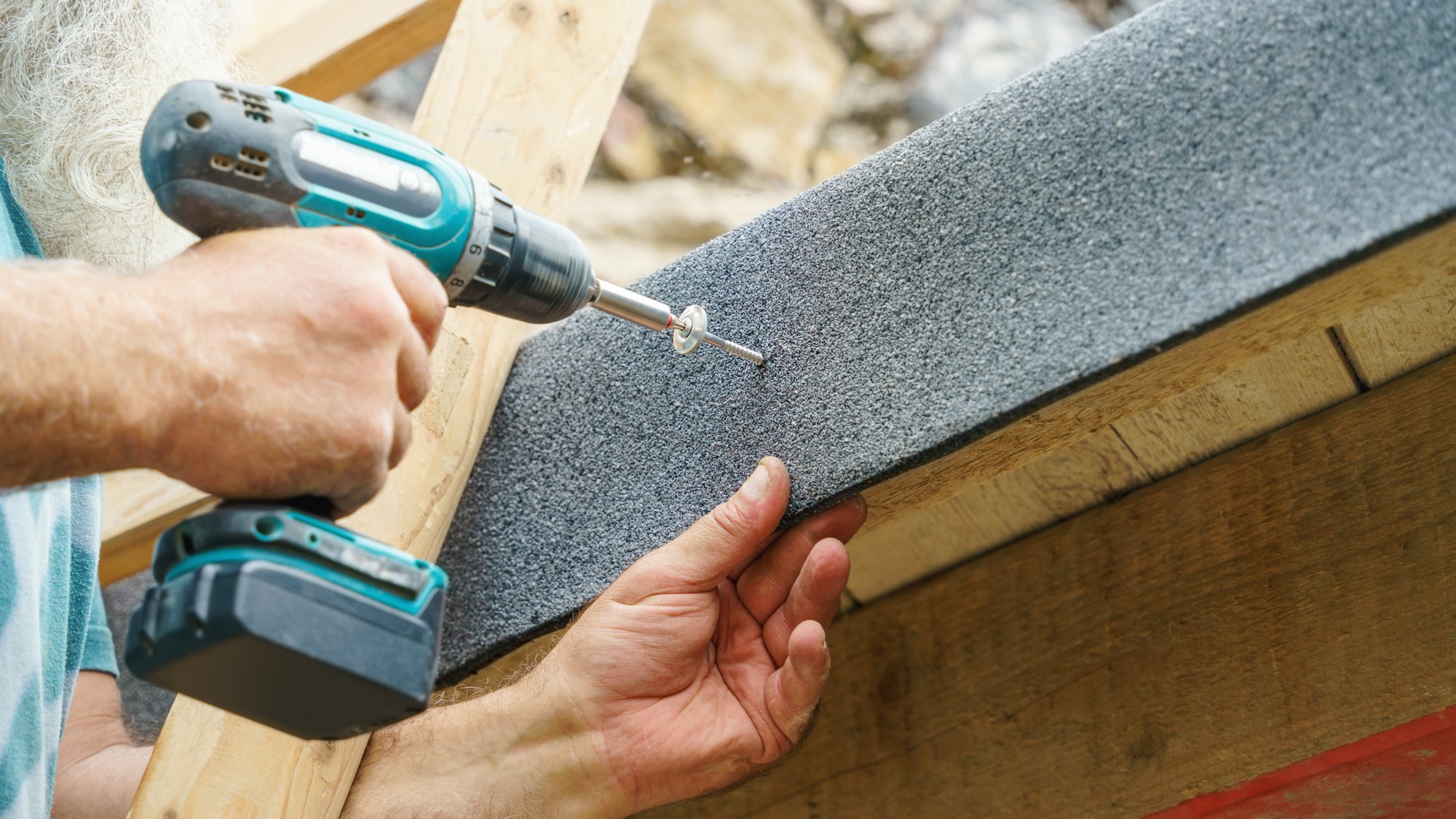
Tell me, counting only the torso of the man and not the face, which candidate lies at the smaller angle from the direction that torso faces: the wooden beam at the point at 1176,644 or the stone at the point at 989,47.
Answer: the wooden beam

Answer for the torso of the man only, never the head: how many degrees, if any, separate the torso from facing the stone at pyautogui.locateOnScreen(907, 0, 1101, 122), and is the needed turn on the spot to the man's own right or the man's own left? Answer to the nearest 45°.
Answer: approximately 45° to the man's own left

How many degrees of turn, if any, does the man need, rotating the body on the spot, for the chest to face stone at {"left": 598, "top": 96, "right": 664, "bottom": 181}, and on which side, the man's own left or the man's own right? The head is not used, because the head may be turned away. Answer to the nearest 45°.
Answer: approximately 90° to the man's own left

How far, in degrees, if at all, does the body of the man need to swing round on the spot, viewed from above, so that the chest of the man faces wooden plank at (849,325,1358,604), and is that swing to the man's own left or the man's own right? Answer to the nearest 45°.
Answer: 0° — they already face it

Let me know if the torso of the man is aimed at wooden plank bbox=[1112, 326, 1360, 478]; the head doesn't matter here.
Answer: yes

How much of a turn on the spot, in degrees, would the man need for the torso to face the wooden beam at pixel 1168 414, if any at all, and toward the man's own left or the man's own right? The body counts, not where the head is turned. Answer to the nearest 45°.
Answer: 0° — they already face it

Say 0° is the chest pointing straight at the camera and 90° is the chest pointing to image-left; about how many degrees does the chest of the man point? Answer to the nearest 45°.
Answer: approximately 270°

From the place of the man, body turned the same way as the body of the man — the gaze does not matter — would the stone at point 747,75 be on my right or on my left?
on my left

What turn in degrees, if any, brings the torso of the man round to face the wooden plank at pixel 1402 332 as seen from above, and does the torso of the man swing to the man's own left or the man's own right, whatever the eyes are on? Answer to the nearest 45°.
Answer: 0° — they already face it

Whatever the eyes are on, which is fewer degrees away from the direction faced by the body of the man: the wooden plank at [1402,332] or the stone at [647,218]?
the wooden plank

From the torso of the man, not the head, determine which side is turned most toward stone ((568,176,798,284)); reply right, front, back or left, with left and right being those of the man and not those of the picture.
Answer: left
